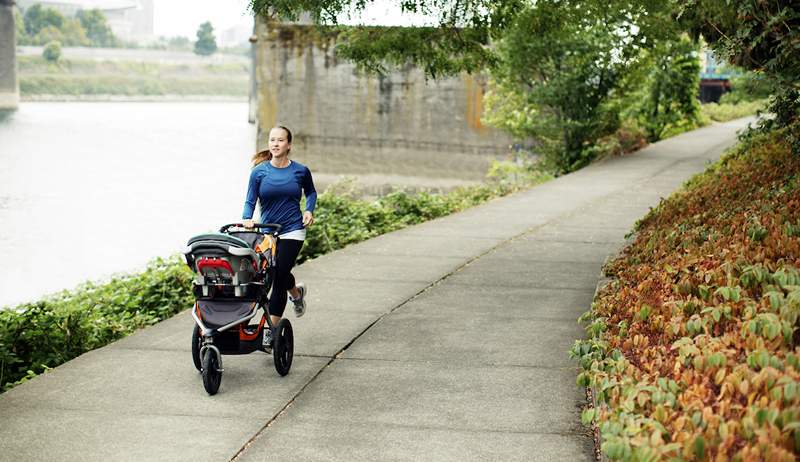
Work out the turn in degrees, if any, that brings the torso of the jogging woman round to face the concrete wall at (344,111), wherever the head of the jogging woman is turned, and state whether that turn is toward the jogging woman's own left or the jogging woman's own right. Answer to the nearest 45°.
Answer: approximately 135° to the jogging woman's own right

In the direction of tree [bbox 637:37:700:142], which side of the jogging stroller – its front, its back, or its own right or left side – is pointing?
back

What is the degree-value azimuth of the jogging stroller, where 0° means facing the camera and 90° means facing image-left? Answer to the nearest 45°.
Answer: approximately 45°

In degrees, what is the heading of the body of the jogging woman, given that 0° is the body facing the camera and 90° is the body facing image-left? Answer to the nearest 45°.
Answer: approximately 45°

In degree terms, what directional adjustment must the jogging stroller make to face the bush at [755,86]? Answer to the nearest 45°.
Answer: approximately 180°

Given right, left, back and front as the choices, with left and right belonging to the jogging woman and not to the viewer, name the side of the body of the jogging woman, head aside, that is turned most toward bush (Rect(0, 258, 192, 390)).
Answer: right
